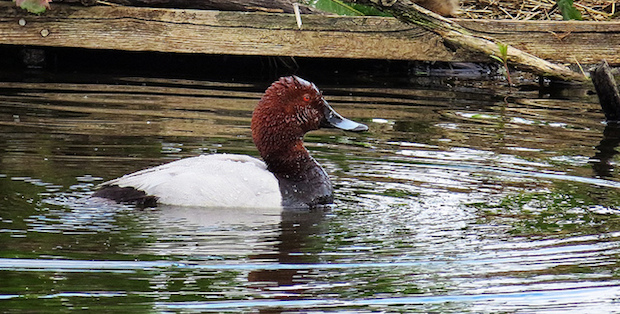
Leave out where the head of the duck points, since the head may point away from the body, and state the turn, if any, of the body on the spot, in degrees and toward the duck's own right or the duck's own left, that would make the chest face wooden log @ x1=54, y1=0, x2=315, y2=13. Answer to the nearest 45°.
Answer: approximately 90° to the duck's own left

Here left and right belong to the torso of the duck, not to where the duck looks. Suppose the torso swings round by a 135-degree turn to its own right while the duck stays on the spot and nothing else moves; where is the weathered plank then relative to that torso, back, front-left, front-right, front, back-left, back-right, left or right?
back-right

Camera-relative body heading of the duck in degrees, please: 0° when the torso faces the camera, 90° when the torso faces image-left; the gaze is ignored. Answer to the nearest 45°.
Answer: approximately 270°

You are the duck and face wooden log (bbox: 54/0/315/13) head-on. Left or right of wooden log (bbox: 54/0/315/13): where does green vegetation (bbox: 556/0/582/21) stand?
right

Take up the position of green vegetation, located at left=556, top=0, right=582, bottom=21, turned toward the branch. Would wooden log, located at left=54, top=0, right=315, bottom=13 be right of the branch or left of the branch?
right

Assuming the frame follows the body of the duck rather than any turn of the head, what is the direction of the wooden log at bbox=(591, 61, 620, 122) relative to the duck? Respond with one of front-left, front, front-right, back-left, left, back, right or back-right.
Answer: front-left

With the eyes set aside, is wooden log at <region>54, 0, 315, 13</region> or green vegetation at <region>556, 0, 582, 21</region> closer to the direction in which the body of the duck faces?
the green vegetation

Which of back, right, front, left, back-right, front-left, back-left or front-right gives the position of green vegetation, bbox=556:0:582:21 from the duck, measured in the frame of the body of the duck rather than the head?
front-left

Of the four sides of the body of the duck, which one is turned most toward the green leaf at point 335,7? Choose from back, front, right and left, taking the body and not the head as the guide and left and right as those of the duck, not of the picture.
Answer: left
